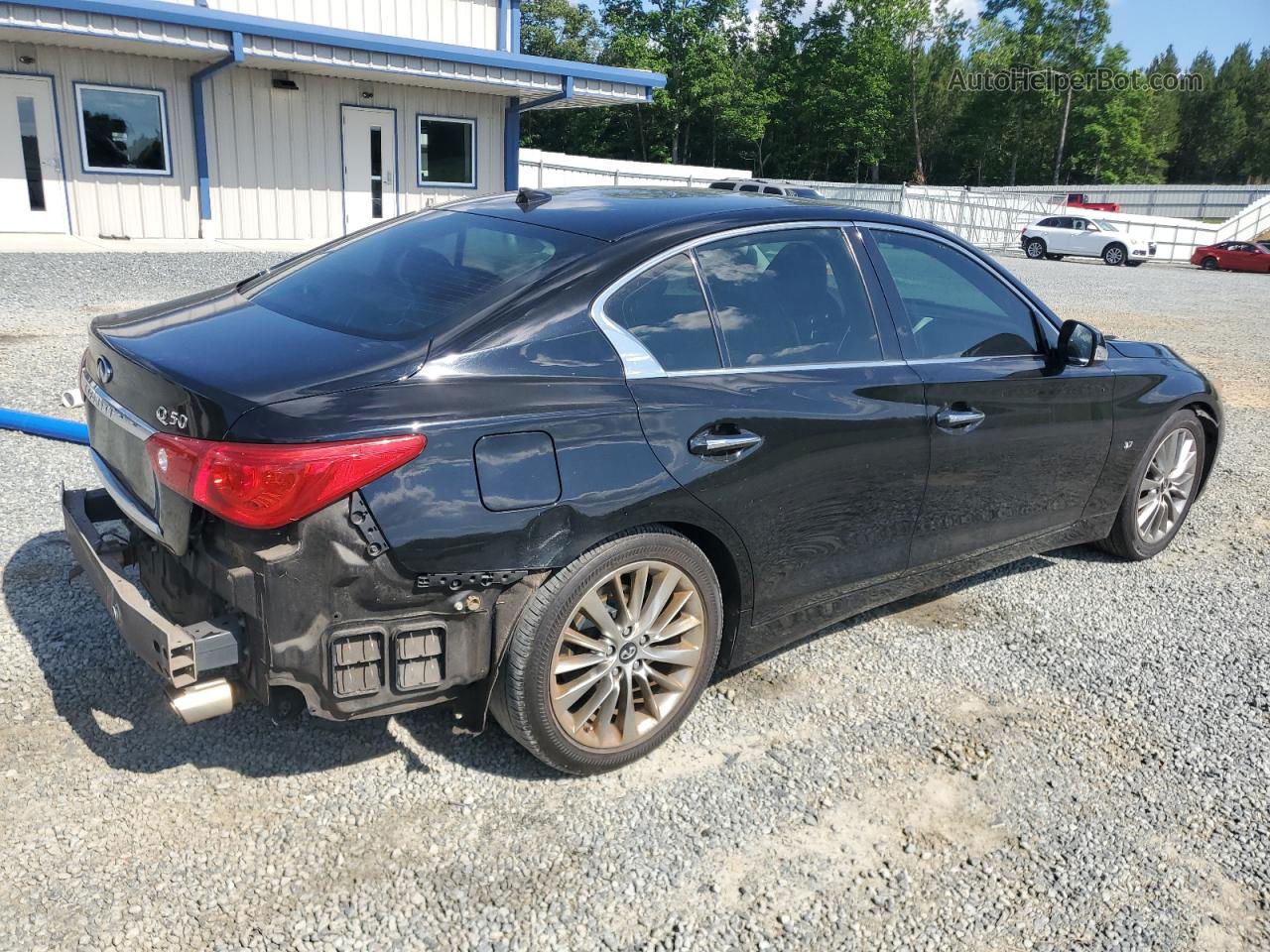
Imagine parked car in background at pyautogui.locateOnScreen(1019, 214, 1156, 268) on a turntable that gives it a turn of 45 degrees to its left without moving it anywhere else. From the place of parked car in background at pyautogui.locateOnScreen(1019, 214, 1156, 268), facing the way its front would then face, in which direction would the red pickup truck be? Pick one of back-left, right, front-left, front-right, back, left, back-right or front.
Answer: left

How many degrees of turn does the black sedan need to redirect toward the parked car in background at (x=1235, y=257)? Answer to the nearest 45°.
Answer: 0° — it already faces it

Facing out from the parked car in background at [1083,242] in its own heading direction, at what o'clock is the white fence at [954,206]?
The white fence is roughly at 6 o'clock from the parked car in background.

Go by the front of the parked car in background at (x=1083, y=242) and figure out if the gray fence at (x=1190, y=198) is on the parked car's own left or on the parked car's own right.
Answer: on the parked car's own left

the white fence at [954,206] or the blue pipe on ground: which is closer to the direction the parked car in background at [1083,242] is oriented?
the blue pipe on ground

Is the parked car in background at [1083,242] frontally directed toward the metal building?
no

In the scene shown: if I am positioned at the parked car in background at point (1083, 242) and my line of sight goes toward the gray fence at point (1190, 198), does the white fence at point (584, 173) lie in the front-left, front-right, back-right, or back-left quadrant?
back-left

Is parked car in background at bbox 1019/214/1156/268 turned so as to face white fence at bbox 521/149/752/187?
no

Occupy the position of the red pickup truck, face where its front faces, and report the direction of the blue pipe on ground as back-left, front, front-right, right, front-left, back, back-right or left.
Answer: left

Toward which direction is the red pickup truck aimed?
to the viewer's left

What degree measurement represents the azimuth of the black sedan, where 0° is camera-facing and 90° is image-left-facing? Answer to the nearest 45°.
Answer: approximately 225°

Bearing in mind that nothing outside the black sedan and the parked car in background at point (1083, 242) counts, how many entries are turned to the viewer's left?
0

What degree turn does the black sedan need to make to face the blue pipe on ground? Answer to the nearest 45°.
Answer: approximately 90° to its left

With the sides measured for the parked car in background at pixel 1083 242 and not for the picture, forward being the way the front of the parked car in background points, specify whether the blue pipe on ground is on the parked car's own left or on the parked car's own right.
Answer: on the parked car's own right

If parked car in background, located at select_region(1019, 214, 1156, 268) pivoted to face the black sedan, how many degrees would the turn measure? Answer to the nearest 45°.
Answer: approximately 45° to its right
